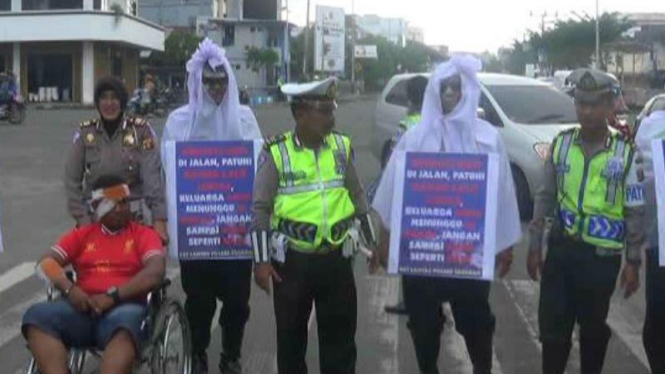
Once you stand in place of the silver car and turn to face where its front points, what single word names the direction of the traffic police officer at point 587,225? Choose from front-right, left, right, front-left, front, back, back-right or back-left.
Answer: front-right

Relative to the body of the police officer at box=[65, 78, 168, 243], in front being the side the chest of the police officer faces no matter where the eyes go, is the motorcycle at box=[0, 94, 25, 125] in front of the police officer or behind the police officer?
behind

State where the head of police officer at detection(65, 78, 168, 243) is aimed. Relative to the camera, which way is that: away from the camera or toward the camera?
toward the camera

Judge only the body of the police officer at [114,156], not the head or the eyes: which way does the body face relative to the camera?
toward the camera

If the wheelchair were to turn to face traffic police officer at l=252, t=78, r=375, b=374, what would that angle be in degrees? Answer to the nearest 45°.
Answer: approximately 90° to its left

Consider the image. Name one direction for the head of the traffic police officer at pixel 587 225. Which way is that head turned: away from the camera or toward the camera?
toward the camera

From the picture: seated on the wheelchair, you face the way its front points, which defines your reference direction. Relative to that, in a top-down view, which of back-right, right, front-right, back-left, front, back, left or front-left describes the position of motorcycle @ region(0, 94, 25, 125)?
back-right

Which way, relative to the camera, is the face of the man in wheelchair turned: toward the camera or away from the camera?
toward the camera

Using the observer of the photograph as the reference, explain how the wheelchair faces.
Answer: facing the viewer and to the left of the viewer

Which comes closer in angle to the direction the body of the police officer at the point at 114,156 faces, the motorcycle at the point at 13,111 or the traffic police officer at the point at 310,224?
the traffic police officer

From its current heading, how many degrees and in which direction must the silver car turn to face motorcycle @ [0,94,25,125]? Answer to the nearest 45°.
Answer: approximately 180°

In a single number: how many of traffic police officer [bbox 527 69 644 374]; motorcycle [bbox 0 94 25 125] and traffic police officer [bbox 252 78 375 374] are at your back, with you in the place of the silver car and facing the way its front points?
1

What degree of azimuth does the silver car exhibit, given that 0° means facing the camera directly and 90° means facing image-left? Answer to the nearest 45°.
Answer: approximately 315°

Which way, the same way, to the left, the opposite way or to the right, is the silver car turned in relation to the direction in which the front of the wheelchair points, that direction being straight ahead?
to the left

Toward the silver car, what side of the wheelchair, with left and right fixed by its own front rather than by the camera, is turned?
back
